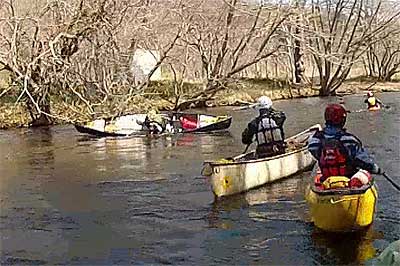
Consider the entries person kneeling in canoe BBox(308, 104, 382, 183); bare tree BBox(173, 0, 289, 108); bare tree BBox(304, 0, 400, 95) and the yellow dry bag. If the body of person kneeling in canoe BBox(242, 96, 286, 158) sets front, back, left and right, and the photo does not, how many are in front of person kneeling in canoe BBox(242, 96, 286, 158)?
2

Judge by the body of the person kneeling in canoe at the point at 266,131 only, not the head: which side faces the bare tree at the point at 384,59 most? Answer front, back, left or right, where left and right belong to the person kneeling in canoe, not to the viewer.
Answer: front

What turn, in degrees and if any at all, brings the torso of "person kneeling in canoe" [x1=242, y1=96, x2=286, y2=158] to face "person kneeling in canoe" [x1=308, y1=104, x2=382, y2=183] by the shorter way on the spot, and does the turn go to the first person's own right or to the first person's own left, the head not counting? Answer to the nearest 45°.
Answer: approximately 180°

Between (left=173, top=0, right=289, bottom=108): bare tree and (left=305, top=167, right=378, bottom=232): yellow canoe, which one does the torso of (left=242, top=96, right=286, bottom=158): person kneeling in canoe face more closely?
the bare tree

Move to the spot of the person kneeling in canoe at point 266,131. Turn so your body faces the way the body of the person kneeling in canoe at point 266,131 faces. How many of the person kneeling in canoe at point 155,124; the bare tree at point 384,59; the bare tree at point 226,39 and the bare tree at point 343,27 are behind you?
0

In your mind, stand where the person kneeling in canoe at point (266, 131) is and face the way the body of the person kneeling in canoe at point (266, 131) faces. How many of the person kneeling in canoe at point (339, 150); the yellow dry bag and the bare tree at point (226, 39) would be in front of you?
1

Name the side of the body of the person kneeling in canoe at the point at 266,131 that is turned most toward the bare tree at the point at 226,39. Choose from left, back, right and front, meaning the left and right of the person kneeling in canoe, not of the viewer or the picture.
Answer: front

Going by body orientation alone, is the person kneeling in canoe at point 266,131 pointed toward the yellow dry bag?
no

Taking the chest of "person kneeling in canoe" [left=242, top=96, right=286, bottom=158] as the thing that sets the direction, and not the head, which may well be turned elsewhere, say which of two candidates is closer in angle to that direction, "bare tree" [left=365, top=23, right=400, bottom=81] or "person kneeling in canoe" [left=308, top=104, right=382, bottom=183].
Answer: the bare tree

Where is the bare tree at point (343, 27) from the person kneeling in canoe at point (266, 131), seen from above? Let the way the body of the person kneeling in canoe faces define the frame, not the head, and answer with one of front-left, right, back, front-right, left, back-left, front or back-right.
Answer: front

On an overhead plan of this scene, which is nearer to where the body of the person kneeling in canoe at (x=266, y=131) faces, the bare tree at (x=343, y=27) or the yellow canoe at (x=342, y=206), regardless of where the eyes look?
the bare tree

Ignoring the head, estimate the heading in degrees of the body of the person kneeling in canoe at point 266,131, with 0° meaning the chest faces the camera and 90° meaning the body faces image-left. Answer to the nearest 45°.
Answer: approximately 180°

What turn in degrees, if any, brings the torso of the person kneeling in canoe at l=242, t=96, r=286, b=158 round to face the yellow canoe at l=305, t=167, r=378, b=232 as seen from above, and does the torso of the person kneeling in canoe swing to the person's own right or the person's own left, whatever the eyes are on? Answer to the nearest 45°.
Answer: approximately 180°
